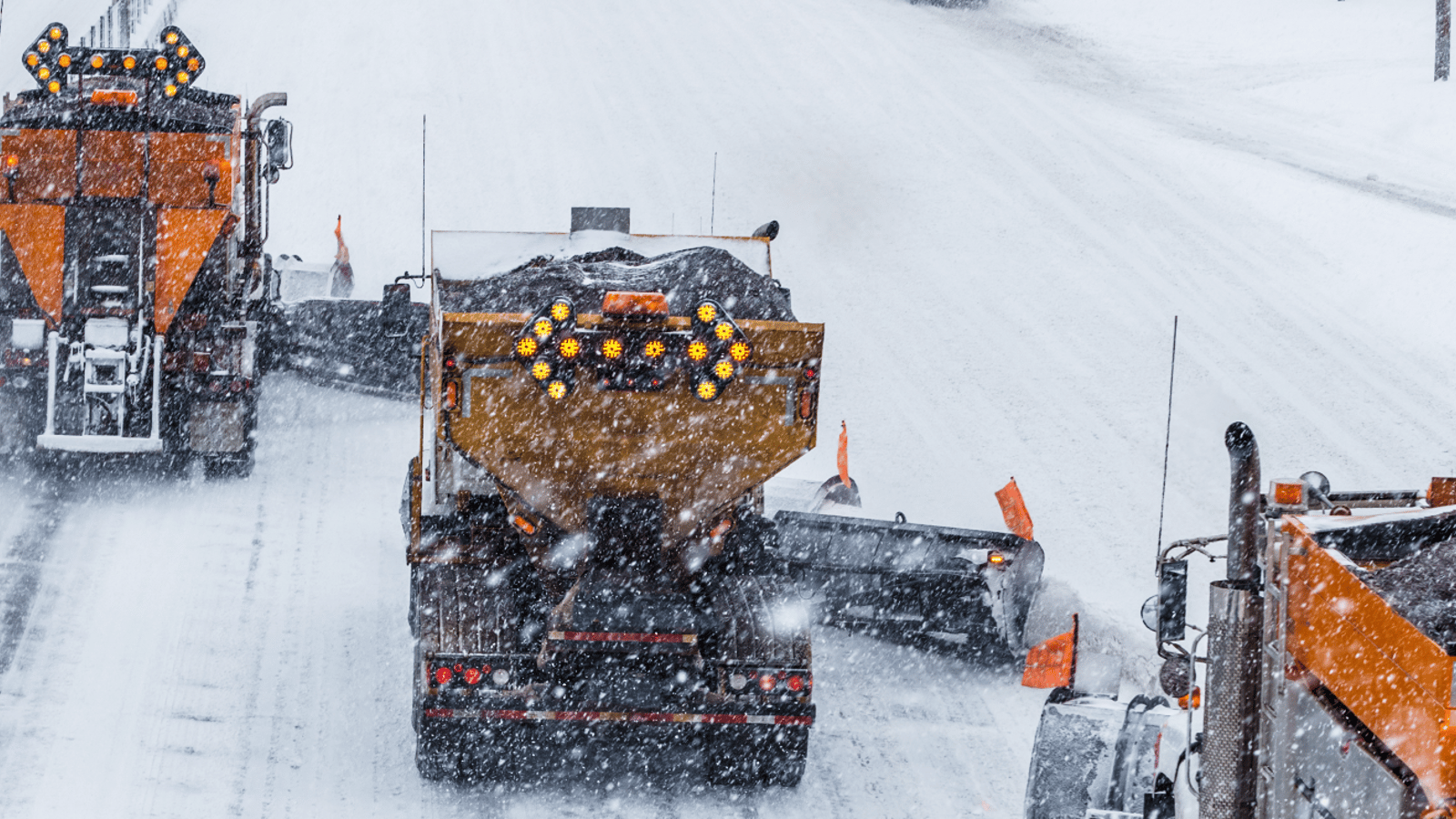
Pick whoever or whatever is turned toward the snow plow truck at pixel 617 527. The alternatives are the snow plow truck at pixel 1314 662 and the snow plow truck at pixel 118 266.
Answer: the snow plow truck at pixel 1314 662

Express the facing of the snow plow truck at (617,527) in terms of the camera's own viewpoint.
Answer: facing away from the viewer

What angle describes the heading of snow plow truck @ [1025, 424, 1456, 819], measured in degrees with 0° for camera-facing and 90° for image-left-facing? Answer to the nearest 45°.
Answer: approximately 135°

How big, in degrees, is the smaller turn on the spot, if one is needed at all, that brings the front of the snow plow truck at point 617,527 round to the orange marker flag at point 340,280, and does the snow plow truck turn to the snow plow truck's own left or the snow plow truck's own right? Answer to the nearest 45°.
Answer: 0° — it already faces it

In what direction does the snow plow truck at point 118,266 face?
away from the camera

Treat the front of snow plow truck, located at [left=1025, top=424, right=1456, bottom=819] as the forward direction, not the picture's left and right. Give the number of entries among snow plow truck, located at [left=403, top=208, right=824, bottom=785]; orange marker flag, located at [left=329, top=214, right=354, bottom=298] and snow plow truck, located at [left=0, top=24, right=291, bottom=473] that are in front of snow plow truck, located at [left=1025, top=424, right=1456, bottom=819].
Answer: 3

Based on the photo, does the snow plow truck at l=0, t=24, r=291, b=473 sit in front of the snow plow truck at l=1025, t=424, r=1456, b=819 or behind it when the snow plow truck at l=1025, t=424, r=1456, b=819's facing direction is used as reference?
in front

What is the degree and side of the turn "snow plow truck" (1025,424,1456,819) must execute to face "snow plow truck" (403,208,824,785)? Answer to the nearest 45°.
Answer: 0° — it already faces it

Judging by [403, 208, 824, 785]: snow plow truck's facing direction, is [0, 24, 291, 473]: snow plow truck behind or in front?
in front

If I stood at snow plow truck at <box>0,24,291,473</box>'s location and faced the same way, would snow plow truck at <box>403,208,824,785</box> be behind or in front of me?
behind

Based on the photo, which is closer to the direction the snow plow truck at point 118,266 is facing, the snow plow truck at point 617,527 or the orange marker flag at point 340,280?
the orange marker flag

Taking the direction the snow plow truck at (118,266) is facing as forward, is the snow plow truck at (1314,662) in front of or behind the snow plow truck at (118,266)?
behind

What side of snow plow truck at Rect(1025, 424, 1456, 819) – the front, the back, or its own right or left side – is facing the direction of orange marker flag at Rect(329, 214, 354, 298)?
front

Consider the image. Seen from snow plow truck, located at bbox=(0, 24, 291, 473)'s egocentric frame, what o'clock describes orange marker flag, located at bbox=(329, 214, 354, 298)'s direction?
The orange marker flag is roughly at 1 o'clock from the snow plow truck.

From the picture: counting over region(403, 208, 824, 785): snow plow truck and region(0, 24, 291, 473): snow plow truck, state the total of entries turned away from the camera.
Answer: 2
